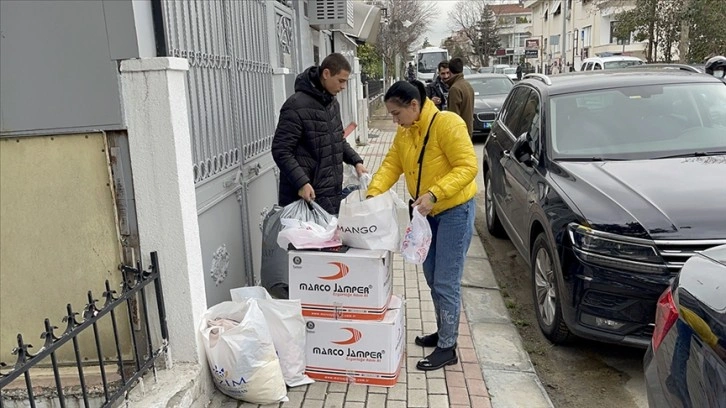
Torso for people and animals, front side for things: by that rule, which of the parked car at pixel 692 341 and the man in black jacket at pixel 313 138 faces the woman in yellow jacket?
the man in black jacket

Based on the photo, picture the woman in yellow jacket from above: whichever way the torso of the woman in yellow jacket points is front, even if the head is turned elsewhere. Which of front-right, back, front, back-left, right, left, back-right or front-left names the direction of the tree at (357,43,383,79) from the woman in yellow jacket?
back-right

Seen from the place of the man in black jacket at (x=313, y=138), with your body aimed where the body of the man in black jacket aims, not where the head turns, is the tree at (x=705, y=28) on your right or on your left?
on your left

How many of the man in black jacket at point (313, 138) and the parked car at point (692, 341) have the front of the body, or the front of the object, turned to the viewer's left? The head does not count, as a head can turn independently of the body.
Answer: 0

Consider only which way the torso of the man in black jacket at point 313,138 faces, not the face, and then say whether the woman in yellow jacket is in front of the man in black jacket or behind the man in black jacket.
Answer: in front

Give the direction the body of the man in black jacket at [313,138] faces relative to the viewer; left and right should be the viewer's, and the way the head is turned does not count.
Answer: facing the viewer and to the right of the viewer

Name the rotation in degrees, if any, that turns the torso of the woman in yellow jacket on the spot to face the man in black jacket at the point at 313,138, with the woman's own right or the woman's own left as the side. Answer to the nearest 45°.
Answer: approximately 90° to the woman's own right

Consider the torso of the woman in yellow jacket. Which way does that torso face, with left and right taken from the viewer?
facing the viewer and to the left of the viewer

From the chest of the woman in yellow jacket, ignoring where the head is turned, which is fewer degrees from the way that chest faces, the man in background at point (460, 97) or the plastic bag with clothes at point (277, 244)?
the plastic bag with clothes

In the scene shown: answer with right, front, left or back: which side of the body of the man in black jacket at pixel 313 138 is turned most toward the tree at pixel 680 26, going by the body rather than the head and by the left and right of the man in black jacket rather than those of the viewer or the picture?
left

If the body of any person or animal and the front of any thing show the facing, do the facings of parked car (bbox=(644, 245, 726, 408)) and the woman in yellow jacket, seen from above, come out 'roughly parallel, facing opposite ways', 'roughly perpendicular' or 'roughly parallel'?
roughly perpendicular

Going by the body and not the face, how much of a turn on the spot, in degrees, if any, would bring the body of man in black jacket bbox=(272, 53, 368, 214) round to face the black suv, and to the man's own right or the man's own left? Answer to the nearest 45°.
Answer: approximately 45° to the man's own left
